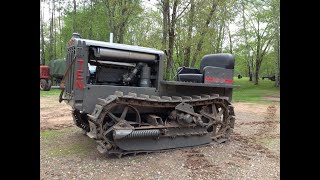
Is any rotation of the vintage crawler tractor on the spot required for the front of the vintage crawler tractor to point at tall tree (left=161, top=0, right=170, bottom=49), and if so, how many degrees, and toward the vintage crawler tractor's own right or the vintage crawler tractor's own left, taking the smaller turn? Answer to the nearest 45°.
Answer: approximately 135° to the vintage crawler tractor's own right

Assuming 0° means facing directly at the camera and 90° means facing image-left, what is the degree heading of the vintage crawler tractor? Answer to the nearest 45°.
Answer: approximately 45°
